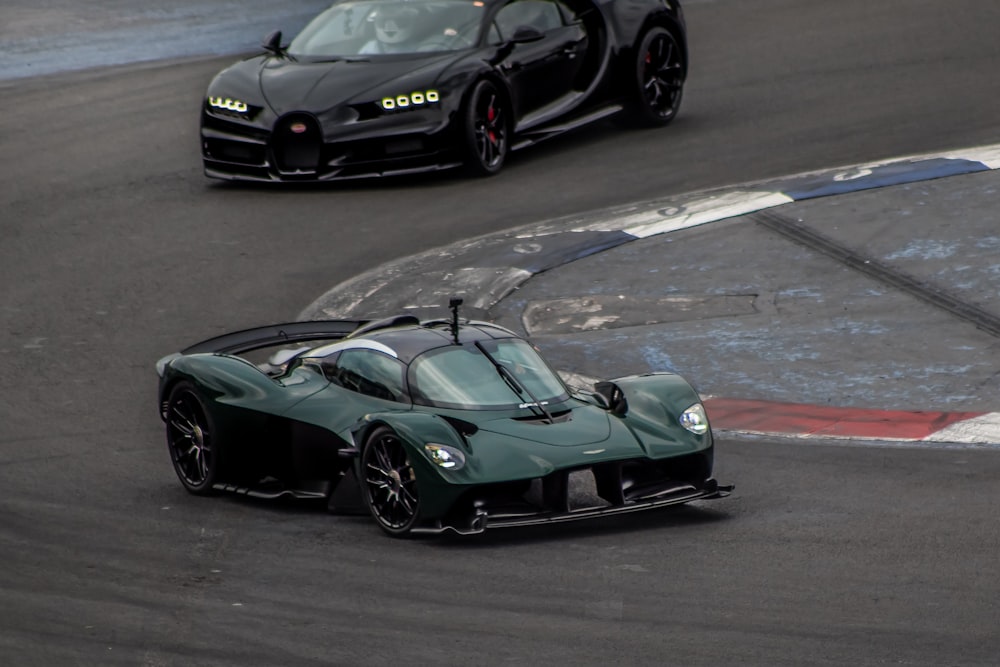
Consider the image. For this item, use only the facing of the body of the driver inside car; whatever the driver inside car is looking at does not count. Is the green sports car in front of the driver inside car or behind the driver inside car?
in front

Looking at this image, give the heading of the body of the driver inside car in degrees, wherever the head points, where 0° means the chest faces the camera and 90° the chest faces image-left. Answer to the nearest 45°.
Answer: approximately 45°

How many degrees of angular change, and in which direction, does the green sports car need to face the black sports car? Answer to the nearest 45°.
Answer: approximately 135° to its left

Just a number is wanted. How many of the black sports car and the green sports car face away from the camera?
0

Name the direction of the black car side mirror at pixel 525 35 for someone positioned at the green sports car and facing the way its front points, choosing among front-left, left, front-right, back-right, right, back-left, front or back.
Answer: back-left

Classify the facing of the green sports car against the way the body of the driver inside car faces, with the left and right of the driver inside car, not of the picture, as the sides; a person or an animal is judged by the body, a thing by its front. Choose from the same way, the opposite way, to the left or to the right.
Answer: to the left

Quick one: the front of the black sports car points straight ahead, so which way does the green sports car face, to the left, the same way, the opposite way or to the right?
to the left

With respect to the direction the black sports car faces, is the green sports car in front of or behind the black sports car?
in front

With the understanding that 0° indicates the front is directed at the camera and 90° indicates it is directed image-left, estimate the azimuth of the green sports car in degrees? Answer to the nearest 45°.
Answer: approximately 315°

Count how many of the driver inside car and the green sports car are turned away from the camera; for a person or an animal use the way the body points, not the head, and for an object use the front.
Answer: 0
